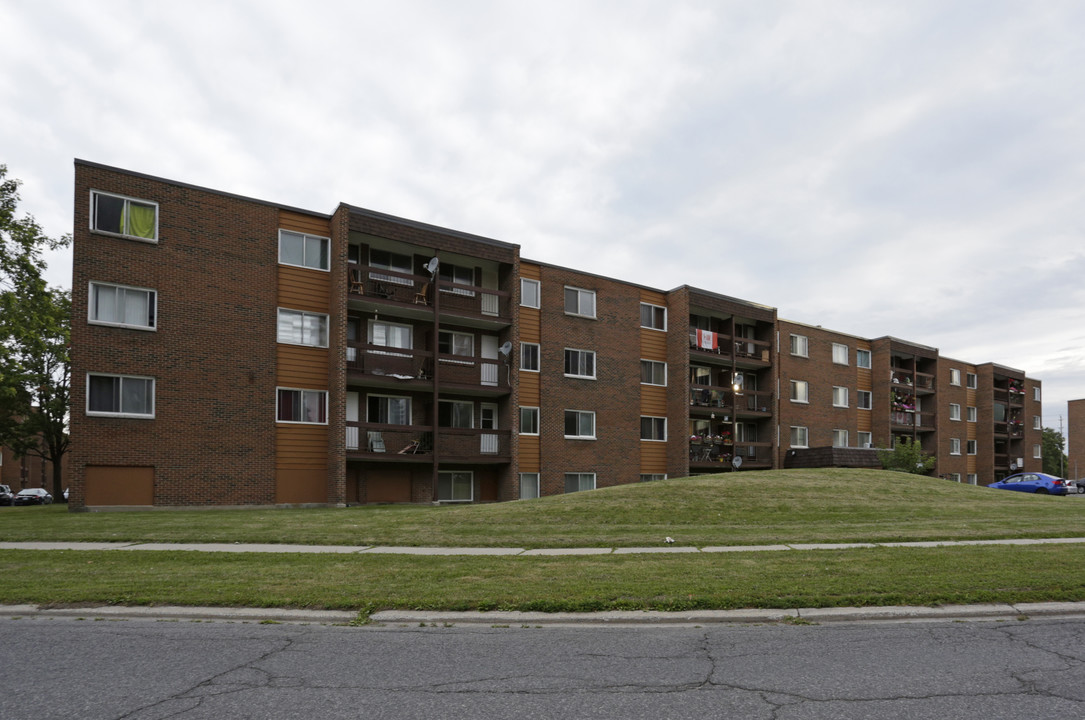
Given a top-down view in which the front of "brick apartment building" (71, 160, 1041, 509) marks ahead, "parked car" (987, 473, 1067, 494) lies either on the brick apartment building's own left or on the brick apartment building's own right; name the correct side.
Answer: on the brick apartment building's own left

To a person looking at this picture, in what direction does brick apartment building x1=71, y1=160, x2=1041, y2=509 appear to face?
facing the viewer and to the right of the viewer

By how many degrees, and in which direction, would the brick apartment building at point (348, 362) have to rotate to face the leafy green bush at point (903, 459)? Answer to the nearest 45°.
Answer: approximately 90° to its left

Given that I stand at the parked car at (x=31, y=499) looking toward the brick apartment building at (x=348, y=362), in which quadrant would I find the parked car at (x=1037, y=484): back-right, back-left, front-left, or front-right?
front-left

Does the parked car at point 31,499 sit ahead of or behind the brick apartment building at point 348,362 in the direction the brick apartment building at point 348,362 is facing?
behind
